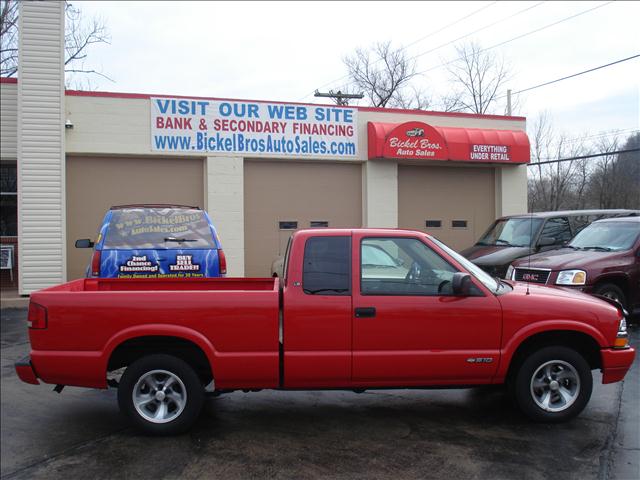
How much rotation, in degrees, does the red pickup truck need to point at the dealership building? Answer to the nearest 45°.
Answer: approximately 90° to its left

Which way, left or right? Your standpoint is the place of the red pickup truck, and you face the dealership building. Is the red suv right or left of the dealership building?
right

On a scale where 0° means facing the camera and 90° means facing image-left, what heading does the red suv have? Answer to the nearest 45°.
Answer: approximately 45°

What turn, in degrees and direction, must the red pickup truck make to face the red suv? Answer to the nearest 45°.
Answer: approximately 45° to its left

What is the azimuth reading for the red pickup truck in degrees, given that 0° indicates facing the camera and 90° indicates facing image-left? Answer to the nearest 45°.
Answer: approximately 270°

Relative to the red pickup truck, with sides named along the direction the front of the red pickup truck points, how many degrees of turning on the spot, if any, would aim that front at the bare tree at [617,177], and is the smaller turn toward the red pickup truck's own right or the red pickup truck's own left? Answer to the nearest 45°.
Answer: approximately 45° to the red pickup truck's own left

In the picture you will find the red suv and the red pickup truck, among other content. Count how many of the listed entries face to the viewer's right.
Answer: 1

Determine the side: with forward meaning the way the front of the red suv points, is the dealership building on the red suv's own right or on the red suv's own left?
on the red suv's own right
